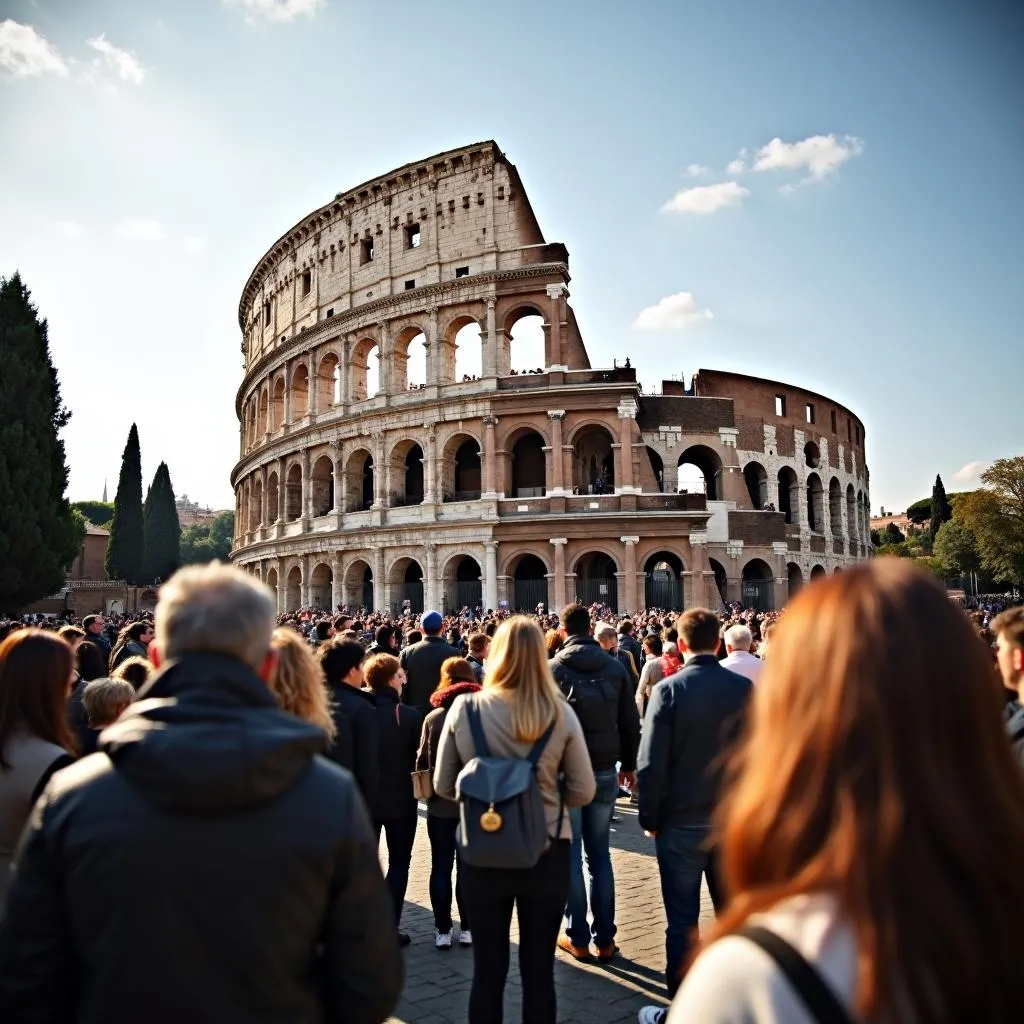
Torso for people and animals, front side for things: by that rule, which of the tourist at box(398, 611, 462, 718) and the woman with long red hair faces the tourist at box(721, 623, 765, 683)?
the woman with long red hair

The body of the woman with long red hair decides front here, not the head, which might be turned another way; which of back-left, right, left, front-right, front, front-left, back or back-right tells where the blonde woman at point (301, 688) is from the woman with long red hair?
front-left

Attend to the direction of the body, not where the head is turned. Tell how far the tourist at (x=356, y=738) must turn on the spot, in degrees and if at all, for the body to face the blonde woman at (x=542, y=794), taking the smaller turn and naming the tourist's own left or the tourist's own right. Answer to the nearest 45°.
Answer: approximately 90° to the tourist's own right

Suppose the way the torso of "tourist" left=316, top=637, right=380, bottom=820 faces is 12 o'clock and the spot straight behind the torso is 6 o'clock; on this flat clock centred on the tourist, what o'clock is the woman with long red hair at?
The woman with long red hair is roughly at 4 o'clock from the tourist.

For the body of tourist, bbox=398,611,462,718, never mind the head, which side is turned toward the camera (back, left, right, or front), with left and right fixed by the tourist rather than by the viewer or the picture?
back

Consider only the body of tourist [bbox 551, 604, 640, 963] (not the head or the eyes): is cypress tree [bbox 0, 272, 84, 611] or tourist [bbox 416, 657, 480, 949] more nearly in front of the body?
the cypress tree

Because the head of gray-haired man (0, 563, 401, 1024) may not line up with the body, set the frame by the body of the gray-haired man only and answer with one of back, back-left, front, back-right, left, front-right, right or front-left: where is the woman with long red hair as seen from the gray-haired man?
back-right

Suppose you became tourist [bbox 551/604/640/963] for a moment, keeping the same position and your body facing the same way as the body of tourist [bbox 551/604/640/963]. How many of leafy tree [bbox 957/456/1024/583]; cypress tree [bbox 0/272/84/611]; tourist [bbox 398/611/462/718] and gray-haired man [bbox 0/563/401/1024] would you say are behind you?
1

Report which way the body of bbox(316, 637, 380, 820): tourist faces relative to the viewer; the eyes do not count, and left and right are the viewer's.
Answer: facing away from the viewer and to the right of the viewer

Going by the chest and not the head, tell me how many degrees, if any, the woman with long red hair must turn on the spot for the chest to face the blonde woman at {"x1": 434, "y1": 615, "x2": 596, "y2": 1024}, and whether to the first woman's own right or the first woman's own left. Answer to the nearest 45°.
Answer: approximately 45° to the first woman's own left

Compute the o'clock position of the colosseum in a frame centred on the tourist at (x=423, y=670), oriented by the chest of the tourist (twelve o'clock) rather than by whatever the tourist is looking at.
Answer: The colosseum is roughly at 12 o'clock from the tourist.

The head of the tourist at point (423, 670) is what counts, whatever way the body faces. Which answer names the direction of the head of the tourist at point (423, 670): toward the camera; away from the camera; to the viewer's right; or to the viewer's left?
away from the camera

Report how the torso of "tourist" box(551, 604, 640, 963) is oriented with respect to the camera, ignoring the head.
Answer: away from the camera

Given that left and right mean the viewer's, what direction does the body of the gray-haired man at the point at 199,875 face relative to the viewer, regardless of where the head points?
facing away from the viewer

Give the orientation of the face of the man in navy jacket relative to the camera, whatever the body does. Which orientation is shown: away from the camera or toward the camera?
away from the camera

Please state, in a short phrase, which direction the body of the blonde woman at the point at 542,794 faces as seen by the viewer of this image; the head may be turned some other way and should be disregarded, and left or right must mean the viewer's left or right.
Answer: facing away from the viewer

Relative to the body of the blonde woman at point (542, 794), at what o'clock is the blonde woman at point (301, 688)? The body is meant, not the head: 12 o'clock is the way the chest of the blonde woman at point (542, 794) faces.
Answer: the blonde woman at point (301, 688) is roughly at 9 o'clock from the blonde woman at point (542, 794).

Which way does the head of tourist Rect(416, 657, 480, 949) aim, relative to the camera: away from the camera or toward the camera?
away from the camera

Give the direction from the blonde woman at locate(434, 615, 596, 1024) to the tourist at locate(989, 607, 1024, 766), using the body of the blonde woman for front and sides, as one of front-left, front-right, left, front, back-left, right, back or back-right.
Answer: right

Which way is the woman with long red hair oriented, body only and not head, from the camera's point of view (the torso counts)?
away from the camera
